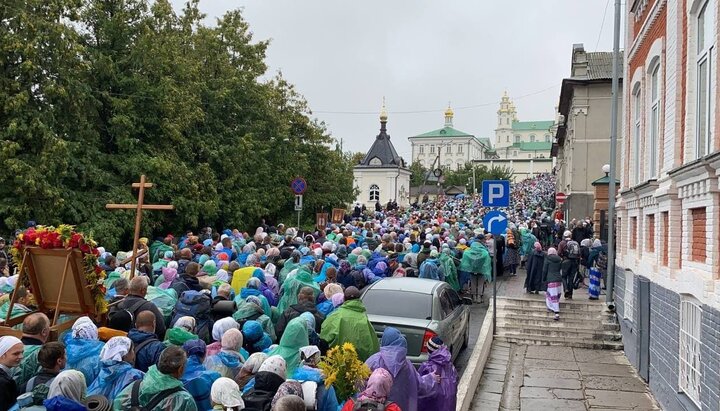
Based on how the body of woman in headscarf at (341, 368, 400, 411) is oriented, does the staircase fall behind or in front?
in front

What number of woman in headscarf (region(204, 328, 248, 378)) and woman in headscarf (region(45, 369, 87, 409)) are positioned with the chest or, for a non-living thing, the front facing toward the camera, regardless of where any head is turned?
0

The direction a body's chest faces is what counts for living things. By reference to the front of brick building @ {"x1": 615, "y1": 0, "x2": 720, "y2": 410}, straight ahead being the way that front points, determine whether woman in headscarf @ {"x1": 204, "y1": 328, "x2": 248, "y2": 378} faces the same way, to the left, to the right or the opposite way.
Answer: to the right

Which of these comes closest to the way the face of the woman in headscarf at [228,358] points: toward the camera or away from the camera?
away from the camera

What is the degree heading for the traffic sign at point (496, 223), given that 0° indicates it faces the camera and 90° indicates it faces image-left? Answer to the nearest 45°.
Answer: approximately 0°

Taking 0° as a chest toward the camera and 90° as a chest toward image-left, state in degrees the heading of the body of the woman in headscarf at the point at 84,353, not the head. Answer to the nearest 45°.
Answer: approximately 180°

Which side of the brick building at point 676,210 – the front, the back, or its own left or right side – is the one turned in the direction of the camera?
left

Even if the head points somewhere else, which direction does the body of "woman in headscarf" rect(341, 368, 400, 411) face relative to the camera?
away from the camera

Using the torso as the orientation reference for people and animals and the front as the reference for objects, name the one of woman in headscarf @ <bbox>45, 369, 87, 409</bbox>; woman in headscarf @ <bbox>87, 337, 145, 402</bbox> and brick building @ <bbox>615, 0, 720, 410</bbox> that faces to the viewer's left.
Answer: the brick building

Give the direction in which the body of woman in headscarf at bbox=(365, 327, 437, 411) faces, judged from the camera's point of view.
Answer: away from the camera

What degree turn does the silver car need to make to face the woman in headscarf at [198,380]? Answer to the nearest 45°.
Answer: approximately 180°
